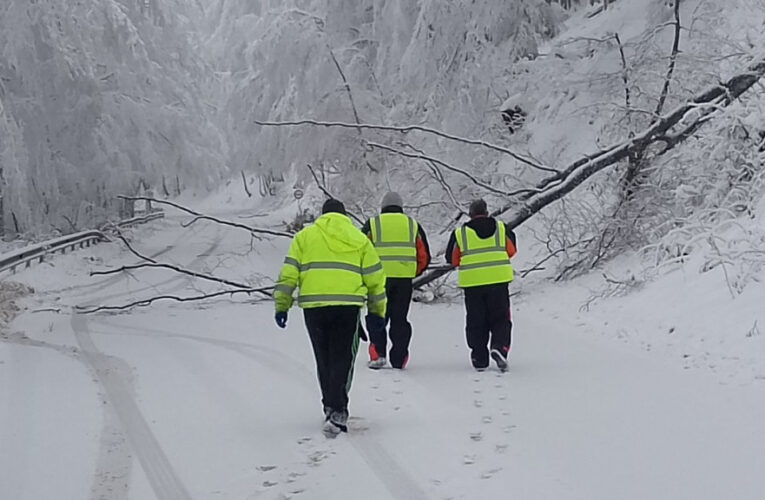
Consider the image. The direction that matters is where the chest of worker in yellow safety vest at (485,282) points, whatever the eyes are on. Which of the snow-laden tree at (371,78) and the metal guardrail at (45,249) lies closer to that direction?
the snow-laden tree

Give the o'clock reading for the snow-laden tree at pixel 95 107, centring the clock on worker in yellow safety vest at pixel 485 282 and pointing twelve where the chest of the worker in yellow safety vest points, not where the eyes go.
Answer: The snow-laden tree is roughly at 11 o'clock from the worker in yellow safety vest.

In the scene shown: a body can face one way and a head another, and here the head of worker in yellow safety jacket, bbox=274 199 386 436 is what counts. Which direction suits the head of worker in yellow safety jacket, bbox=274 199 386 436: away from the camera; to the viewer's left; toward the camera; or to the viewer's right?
away from the camera

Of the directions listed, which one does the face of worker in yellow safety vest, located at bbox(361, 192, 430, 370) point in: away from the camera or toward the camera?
away from the camera

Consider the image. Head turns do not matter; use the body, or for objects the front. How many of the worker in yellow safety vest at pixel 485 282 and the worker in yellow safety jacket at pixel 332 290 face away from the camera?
2

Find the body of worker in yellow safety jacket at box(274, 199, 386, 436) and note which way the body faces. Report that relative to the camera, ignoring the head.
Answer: away from the camera

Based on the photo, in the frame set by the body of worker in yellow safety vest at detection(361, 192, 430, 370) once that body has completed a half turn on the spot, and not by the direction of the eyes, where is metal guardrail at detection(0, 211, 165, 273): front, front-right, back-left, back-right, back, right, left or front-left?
back-right

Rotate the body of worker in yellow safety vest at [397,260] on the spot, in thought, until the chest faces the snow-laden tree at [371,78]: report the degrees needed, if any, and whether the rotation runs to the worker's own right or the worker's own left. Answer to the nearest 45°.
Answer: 0° — they already face it

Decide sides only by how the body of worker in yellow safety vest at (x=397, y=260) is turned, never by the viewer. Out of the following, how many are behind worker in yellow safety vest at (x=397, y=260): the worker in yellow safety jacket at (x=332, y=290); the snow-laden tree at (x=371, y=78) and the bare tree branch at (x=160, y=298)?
1

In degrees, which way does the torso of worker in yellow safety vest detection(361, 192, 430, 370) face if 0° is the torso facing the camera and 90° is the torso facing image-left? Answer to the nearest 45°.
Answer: approximately 180°

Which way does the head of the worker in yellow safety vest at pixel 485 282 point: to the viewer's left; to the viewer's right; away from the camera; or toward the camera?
away from the camera

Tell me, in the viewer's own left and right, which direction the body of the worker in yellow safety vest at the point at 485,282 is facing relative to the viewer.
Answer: facing away from the viewer
